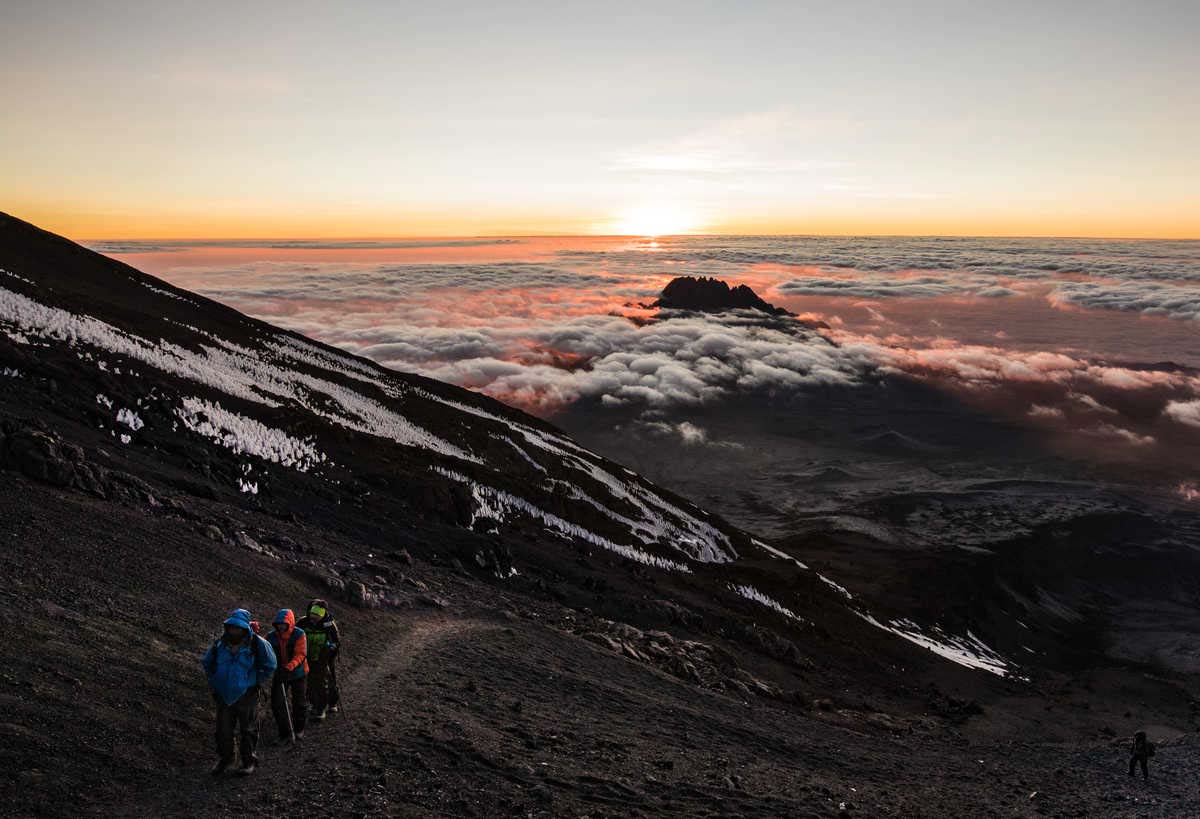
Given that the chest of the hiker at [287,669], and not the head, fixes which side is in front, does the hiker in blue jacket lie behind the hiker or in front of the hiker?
in front

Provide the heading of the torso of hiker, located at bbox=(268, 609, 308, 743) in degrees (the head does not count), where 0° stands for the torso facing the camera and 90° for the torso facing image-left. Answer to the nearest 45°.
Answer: approximately 45°
